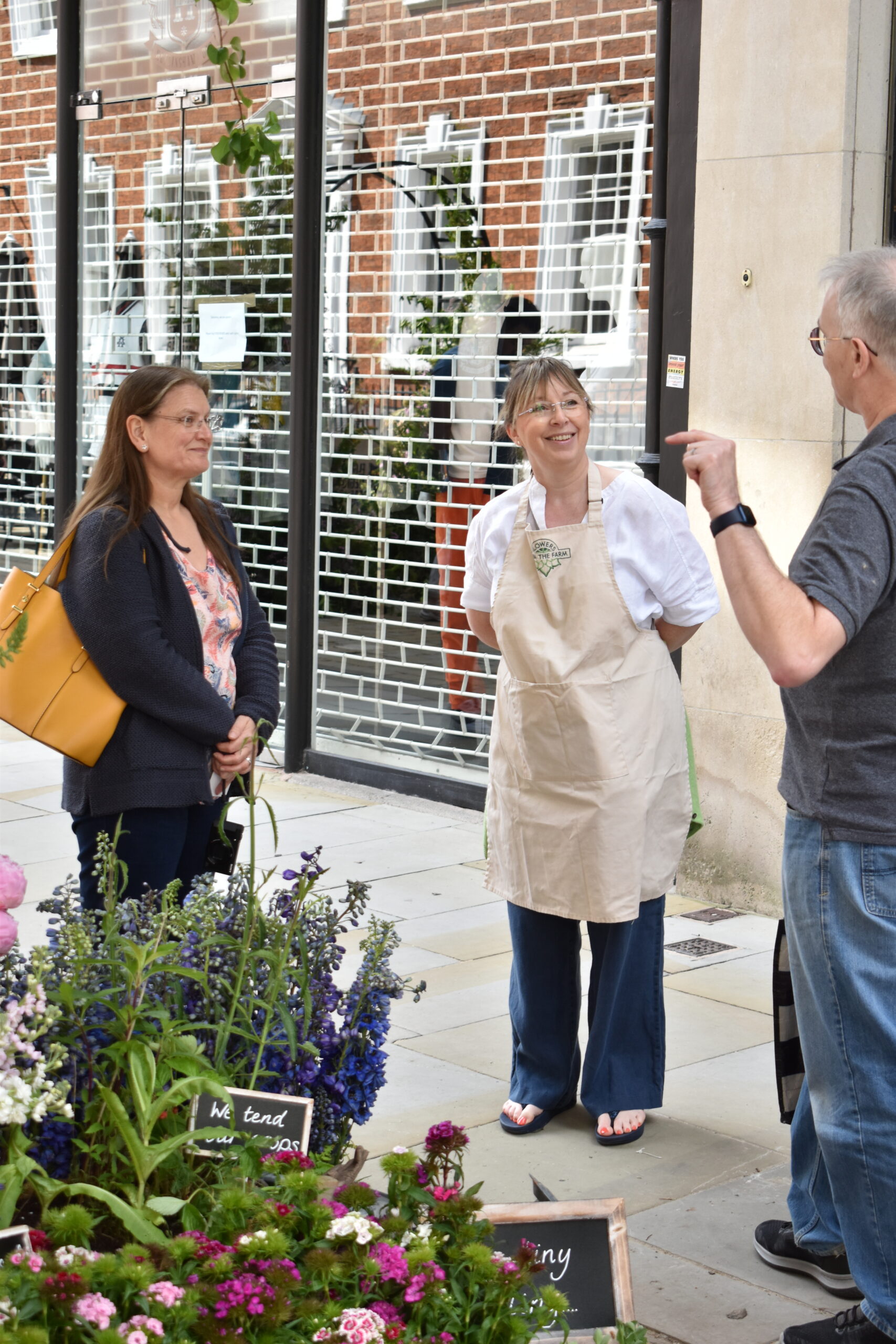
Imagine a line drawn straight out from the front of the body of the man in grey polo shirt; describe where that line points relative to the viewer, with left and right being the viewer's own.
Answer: facing away from the viewer and to the left of the viewer

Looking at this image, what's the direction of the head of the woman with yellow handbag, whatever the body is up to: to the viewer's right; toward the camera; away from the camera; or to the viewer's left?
to the viewer's right

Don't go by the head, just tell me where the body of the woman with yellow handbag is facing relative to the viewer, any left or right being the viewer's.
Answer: facing the viewer and to the right of the viewer

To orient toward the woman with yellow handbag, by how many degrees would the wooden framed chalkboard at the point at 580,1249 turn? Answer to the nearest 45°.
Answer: approximately 135° to its right

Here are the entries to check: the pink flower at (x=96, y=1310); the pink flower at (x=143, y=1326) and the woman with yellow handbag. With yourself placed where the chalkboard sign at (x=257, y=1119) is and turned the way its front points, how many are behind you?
1

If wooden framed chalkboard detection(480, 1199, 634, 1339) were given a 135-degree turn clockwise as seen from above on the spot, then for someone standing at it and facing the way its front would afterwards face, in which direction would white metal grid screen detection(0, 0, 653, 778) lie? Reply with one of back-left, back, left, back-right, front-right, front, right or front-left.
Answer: front-right

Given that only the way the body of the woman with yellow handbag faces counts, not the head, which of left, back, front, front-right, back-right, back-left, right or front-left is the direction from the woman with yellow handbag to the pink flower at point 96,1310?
front-right

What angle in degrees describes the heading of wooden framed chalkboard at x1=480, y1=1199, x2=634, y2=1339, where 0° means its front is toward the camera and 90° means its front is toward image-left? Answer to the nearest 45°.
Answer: approximately 0°

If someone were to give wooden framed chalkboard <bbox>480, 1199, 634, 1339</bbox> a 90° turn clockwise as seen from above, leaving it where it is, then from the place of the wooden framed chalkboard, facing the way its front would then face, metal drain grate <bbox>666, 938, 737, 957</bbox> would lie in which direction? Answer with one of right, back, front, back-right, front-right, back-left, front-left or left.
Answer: right

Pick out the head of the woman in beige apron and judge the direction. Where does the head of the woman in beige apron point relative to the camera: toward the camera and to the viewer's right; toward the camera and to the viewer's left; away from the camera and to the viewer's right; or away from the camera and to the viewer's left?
toward the camera and to the viewer's right

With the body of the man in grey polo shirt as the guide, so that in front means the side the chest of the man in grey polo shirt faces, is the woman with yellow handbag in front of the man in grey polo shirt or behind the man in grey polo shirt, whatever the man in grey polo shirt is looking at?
in front
